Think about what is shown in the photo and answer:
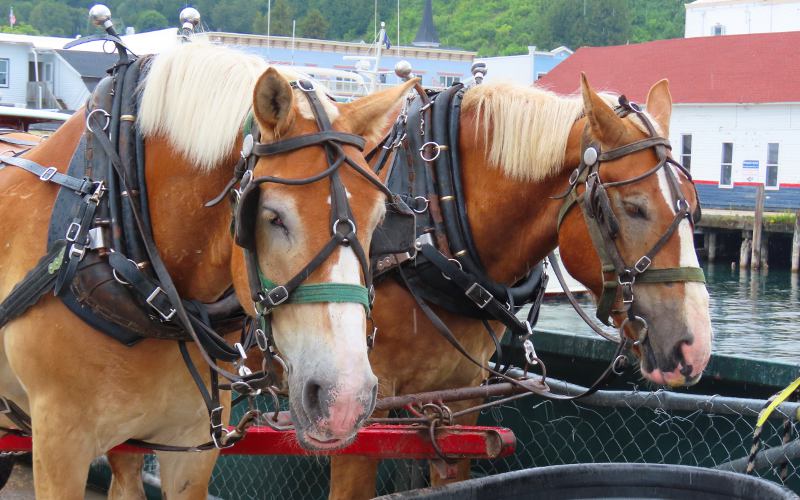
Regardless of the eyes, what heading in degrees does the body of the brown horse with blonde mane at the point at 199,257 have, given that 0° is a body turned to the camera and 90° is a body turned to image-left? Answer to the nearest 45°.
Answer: approximately 315°

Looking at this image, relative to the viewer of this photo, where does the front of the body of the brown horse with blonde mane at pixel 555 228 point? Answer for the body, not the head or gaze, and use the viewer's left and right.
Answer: facing the viewer and to the right of the viewer

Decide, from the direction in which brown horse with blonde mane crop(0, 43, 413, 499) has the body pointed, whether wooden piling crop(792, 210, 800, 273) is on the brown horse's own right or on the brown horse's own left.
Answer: on the brown horse's own left

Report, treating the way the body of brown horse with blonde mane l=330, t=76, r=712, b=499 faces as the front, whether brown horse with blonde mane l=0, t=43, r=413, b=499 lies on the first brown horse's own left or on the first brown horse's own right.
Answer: on the first brown horse's own right

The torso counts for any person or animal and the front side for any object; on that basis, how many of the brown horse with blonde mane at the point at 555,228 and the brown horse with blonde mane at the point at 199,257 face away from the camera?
0

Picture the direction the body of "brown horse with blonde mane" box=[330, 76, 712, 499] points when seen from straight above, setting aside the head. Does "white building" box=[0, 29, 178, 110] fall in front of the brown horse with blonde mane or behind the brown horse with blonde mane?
behind

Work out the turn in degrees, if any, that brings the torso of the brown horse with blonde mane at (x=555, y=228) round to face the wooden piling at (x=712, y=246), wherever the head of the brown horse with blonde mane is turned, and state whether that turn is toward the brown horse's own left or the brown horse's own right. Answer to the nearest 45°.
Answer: approximately 135° to the brown horse's own left

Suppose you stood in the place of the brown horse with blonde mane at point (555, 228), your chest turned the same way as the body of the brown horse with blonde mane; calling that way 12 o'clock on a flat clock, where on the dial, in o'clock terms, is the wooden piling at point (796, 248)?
The wooden piling is roughly at 8 o'clock from the brown horse with blonde mane.

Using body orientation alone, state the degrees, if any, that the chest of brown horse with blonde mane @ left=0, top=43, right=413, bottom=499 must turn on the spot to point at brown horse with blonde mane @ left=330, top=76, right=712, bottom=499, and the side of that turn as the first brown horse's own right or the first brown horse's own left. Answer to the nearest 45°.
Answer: approximately 90° to the first brown horse's own left

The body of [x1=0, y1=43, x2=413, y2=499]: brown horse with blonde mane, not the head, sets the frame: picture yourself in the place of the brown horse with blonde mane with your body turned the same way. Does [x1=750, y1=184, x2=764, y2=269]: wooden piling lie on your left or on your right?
on your left

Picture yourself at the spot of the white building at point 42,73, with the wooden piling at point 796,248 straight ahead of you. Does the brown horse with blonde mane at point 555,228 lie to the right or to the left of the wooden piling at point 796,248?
right

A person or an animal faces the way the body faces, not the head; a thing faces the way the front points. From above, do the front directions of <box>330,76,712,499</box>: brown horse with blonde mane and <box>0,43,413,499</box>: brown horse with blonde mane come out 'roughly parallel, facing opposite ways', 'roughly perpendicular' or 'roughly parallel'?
roughly parallel
